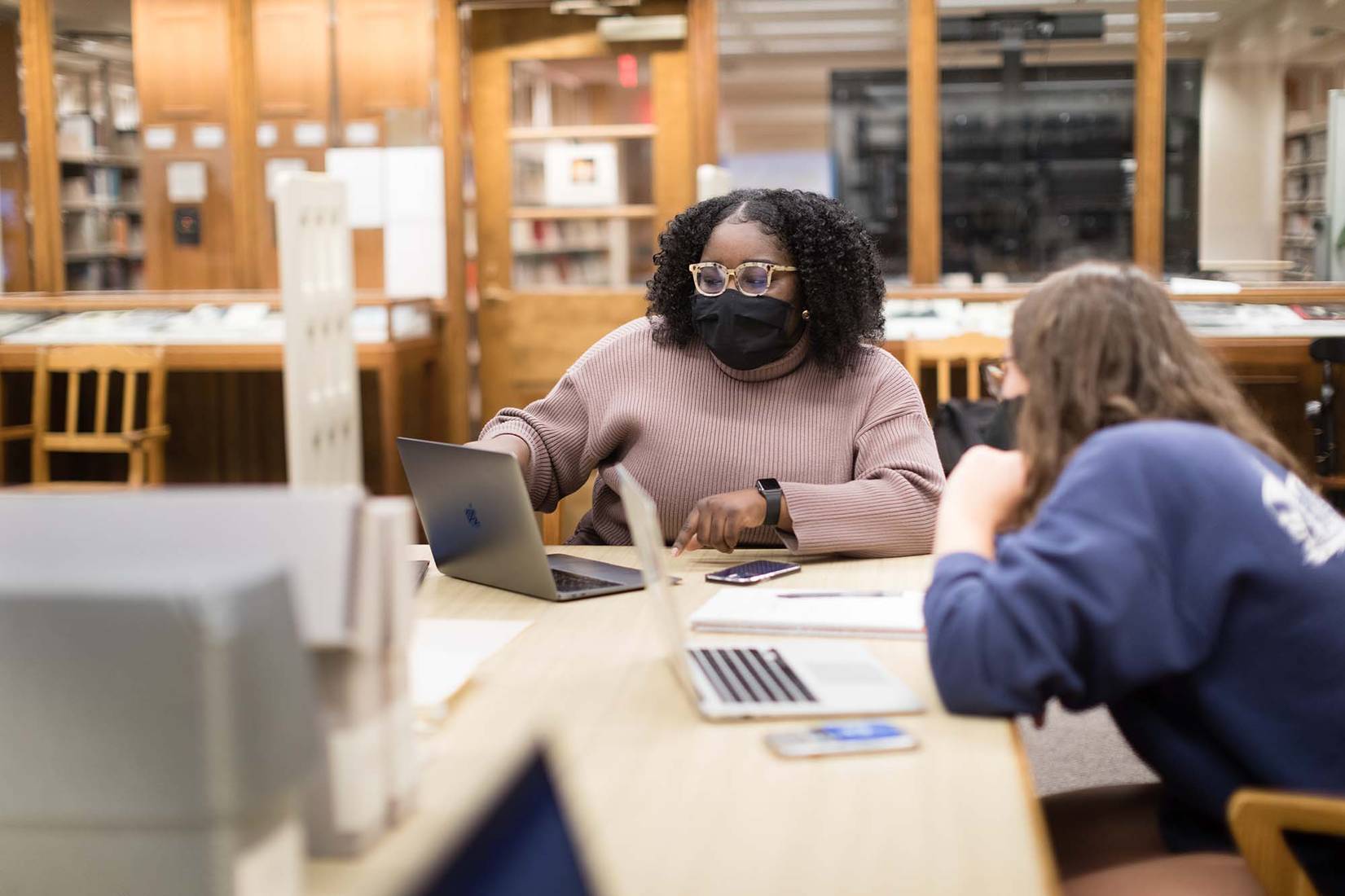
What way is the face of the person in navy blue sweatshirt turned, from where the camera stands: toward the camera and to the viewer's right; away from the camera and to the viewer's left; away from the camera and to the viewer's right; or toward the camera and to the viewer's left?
away from the camera and to the viewer's left

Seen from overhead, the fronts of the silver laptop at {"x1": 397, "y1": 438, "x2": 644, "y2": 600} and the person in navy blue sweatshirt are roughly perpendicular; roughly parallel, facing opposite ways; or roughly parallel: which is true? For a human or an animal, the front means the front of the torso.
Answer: roughly perpendicular

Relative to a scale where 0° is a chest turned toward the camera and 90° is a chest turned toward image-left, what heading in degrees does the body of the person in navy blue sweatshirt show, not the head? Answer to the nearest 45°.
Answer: approximately 135°

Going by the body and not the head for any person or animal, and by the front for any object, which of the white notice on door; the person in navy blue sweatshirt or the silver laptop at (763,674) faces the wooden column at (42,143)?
the person in navy blue sweatshirt

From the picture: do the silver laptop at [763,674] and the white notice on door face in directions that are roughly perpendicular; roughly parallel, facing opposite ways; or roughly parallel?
roughly perpendicular

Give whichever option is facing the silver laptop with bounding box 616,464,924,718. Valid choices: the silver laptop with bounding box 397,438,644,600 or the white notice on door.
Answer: the white notice on door

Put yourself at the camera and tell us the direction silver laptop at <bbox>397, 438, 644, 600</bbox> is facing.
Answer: facing away from the viewer and to the right of the viewer

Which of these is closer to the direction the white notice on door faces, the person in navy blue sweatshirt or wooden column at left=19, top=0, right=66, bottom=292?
the person in navy blue sweatshirt

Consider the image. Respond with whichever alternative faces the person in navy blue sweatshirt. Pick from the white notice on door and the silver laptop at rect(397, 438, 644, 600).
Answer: the white notice on door

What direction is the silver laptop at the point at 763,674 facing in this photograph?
to the viewer's right
